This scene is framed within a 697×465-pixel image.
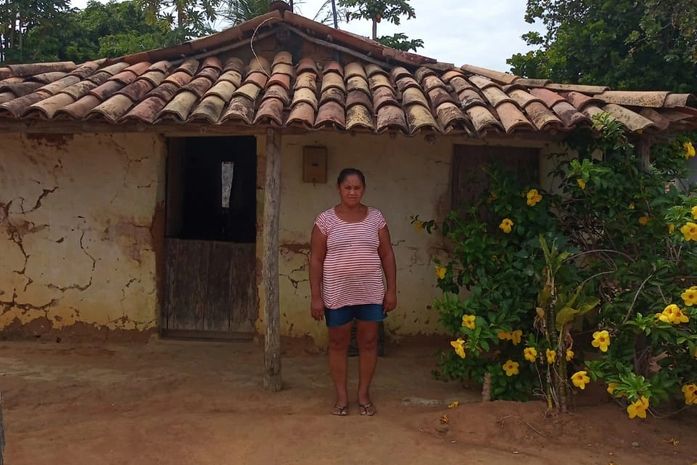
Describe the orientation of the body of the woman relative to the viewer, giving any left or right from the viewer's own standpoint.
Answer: facing the viewer

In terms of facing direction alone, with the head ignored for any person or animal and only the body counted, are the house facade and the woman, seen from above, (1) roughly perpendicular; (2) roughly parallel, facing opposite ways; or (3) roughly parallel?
roughly parallel

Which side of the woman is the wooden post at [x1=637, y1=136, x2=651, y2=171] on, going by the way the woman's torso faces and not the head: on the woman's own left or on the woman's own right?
on the woman's own left

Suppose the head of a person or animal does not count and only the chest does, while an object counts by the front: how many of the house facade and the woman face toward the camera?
2

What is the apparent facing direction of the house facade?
toward the camera

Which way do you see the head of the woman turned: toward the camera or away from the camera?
toward the camera

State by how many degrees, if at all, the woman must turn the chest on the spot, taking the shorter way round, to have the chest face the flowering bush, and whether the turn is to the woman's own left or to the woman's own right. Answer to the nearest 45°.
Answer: approximately 90° to the woman's own left

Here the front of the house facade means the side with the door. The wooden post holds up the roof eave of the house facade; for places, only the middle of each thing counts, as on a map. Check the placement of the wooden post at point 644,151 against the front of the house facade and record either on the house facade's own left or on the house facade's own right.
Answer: on the house facade's own left
